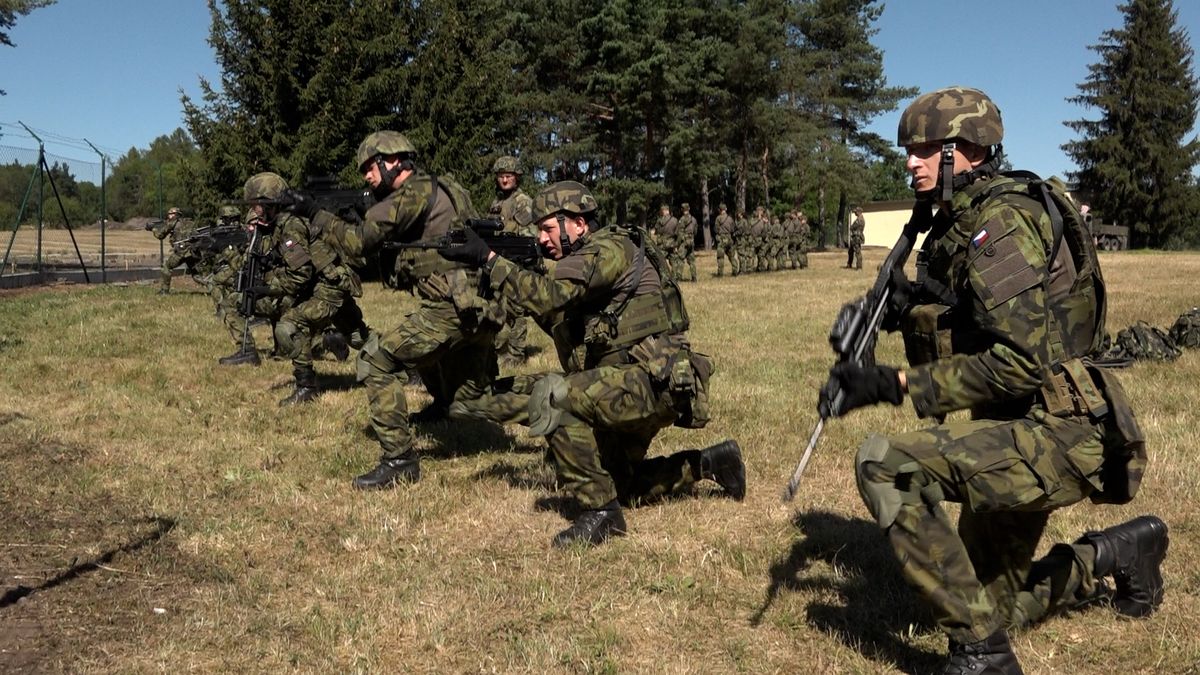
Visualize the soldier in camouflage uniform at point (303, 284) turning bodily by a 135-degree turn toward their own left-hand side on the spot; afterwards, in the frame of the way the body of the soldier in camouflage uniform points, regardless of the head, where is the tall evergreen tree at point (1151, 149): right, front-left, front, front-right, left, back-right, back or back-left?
left

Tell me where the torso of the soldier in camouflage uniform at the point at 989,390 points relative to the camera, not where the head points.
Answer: to the viewer's left

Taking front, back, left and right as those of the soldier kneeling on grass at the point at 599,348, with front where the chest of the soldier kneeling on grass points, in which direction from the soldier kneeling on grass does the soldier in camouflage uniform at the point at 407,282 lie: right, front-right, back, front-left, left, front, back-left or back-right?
front-right

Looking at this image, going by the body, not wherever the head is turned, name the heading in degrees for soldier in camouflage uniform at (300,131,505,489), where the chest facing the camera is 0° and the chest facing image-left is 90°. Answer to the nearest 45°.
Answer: approximately 90°

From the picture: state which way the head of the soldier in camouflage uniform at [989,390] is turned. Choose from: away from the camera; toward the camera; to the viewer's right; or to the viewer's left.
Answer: to the viewer's left

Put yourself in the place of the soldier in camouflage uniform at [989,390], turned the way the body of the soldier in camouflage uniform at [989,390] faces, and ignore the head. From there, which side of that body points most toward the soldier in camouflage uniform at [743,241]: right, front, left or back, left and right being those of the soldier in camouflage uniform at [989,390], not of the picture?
right

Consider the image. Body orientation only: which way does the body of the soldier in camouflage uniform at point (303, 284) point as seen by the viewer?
to the viewer's left

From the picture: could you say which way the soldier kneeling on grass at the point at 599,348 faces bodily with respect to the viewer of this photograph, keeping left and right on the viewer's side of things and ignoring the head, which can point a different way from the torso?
facing to the left of the viewer

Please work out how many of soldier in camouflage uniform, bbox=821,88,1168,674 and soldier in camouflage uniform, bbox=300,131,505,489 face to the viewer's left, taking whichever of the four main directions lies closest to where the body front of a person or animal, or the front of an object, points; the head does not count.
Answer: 2

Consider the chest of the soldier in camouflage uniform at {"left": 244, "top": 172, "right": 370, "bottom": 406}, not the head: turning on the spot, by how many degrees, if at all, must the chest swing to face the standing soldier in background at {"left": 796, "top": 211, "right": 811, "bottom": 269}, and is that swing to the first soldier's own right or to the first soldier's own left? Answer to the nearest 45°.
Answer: approximately 135° to the first soldier's own right

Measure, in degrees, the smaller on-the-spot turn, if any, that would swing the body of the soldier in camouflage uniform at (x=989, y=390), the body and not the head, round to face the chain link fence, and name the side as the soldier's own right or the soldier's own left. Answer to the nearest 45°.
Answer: approximately 45° to the soldier's own right
